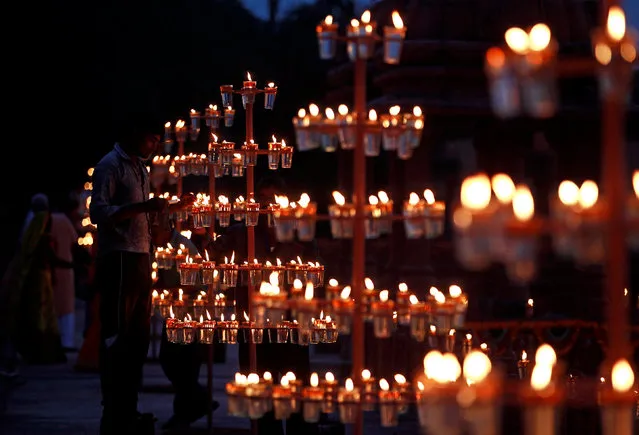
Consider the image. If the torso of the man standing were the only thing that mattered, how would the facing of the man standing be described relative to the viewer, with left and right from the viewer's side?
facing to the right of the viewer

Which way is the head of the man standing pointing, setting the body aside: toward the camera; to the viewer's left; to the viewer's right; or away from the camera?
to the viewer's right

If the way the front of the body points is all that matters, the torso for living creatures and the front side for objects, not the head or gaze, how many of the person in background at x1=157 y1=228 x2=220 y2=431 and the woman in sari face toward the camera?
0

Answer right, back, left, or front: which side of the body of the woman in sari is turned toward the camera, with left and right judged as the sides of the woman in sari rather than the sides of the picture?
right

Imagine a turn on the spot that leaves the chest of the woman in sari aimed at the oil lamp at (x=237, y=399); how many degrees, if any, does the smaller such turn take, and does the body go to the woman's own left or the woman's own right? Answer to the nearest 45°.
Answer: approximately 90° to the woman's own right
